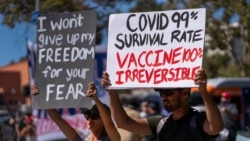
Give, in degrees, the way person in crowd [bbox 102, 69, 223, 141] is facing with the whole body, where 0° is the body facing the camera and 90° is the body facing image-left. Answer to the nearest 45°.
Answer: approximately 45°

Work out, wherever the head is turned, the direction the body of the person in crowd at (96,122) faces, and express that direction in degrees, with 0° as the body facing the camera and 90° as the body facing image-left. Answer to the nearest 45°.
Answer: approximately 45°

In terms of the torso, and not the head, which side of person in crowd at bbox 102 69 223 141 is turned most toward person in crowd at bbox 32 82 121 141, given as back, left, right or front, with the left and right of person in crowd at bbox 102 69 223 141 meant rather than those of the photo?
right

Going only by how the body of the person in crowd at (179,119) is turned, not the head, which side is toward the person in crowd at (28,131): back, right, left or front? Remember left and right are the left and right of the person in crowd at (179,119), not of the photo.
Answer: right
